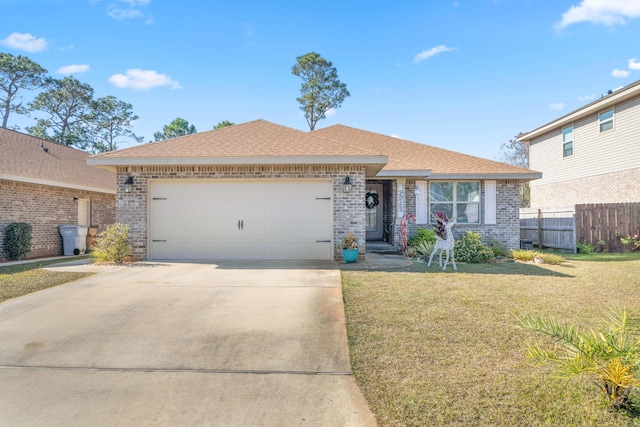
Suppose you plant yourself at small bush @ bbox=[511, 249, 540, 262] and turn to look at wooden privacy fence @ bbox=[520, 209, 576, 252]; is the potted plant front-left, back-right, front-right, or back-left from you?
back-left

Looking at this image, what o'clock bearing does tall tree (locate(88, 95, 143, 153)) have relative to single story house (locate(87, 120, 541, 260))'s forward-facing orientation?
The tall tree is roughly at 5 o'clock from the single story house.

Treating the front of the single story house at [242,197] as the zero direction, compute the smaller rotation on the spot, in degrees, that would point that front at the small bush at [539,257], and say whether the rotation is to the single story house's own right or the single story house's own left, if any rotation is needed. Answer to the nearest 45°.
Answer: approximately 90° to the single story house's own left

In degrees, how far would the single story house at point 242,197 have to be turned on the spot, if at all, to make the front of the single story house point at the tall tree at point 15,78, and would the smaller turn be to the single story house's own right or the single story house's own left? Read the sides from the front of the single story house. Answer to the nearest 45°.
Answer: approximately 135° to the single story house's own right

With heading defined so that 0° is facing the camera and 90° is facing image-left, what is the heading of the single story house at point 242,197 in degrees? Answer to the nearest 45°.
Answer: approximately 0°

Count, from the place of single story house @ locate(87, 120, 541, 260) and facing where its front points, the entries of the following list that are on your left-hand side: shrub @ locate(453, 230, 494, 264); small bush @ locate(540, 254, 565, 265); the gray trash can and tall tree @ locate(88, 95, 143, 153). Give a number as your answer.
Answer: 2

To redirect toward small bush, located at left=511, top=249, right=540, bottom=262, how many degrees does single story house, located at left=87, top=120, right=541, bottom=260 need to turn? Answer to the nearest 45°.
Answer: approximately 90° to its left

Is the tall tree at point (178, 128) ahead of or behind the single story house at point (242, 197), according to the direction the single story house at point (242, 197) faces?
behind

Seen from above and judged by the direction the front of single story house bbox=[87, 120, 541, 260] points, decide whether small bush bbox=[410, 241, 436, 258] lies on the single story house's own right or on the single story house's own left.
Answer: on the single story house's own left

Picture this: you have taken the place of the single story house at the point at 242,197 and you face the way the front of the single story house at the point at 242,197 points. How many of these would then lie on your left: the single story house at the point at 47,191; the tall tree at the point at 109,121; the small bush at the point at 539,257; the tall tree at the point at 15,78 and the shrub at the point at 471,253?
2

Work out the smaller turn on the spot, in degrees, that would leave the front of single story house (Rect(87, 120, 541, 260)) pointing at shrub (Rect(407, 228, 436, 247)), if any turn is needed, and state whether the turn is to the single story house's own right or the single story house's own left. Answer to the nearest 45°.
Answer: approximately 90° to the single story house's own left

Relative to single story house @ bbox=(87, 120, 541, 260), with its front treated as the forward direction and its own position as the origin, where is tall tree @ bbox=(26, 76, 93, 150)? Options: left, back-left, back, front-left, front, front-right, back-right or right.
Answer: back-right
